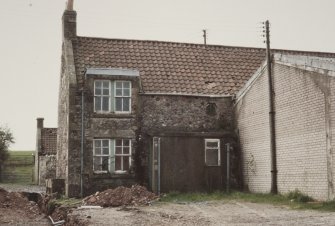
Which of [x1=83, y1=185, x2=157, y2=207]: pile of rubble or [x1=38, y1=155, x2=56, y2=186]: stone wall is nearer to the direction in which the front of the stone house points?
the pile of rubble

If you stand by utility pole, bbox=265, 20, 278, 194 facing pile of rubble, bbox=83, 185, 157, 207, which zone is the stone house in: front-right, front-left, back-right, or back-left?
front-right

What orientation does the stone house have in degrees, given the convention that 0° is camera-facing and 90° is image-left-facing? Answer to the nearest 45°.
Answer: approximately 0°

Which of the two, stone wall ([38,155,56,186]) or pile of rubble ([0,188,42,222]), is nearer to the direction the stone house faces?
the pile of rubble

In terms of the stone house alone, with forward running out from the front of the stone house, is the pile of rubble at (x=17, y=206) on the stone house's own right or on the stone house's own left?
on the stone house's own right

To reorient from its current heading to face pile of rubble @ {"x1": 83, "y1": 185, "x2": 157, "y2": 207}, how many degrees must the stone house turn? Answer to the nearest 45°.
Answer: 0° — it already faces it

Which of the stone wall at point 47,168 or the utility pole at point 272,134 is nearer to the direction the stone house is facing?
the utility pole

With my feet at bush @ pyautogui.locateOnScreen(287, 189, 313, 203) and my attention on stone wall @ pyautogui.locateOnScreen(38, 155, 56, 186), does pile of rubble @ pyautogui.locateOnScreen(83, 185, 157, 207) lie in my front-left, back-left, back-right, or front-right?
front-left
